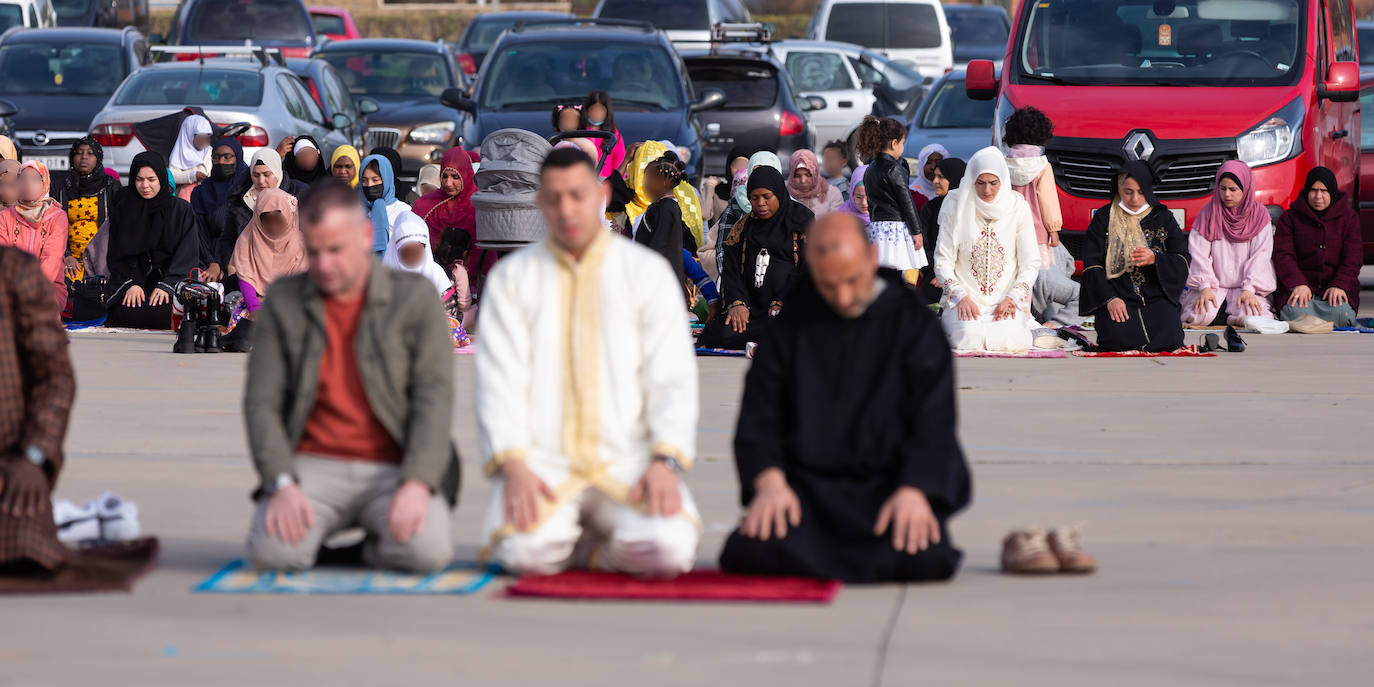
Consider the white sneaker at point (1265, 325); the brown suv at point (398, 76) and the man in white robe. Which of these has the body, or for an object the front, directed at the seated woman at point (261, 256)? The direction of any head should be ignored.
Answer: the brown suv

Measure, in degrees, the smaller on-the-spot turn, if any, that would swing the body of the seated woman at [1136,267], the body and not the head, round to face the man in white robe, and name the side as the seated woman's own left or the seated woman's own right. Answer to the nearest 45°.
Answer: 0° — they already face them

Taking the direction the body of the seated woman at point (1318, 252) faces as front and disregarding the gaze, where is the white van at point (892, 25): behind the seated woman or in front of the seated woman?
behind

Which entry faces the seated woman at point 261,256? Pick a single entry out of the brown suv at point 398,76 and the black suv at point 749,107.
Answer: the brown suv at point 398,76

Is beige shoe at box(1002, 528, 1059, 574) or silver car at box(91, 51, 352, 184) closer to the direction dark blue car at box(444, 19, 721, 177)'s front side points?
the beige shoe

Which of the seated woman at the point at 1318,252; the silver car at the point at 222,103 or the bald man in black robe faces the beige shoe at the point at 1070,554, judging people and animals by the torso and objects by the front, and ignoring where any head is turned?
the seated woman

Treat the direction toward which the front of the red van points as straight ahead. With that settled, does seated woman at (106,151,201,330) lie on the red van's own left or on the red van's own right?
on the red van's own right
